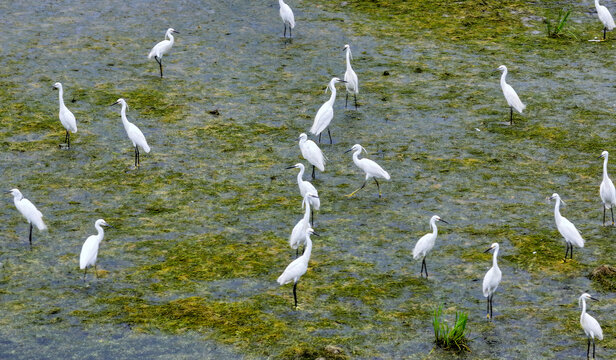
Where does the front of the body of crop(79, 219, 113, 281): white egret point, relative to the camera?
to the viewer's right

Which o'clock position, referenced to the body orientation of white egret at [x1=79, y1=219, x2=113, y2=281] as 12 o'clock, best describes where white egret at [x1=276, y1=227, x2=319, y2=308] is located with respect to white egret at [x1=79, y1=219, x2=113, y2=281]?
white egret at [x1=276, y1=227, x2=319, y2=308] is roughly at 1 o'clock from white egret at [x1=79, y1=219, x2=113, y2=281].

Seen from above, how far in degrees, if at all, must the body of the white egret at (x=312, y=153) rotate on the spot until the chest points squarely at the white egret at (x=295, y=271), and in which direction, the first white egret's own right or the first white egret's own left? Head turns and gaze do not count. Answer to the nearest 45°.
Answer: approximately 90° to the first white egret's own left

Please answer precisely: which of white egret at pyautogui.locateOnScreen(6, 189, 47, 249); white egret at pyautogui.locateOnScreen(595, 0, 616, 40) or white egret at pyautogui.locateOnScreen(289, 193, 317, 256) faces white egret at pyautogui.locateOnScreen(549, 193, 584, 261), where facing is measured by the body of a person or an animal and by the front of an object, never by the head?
white egret at pyautogui.locateOnScreen(289, 193, 317, 256)

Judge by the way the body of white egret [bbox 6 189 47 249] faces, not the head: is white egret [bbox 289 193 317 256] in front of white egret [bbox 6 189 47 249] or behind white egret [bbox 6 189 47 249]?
behind

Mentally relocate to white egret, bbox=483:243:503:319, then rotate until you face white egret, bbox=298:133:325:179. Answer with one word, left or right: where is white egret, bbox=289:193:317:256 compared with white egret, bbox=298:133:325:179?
left

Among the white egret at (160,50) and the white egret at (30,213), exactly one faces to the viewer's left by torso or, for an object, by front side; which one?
the white egret at (30,213)

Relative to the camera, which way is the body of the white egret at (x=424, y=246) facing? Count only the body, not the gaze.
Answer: to the viewer's right

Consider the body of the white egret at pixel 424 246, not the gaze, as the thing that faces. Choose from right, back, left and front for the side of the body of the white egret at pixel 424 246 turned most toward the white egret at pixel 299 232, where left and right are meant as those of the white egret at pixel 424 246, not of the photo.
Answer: back

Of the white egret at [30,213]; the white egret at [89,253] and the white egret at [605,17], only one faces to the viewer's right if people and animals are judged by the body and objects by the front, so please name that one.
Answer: the white egret at [89,253]

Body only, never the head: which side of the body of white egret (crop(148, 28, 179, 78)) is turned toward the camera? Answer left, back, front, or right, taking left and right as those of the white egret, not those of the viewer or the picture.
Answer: right

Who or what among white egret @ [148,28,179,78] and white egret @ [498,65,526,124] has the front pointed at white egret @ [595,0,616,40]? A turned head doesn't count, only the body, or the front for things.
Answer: white egret @ [148,28,179,78]

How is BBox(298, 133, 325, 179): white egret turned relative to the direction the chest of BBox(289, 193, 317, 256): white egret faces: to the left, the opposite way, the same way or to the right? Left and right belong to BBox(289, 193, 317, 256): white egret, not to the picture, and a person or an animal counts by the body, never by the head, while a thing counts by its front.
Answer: the opposite way

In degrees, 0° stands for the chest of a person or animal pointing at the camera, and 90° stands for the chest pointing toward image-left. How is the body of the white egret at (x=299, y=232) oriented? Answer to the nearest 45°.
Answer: approximately 270°

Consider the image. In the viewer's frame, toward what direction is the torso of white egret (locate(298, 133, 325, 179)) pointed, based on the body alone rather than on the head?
to the viewer's left

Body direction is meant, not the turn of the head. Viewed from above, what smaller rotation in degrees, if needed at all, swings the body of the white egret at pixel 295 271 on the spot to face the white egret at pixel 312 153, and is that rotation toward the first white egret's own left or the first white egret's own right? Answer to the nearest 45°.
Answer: approximately 90° to the first white egret's own left

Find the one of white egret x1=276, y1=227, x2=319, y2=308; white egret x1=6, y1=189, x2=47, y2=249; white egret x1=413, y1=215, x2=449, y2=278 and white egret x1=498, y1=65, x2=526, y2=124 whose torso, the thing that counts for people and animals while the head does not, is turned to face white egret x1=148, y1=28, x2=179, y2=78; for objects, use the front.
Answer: white egret x1=498, y1=65, x2=526, y2=124

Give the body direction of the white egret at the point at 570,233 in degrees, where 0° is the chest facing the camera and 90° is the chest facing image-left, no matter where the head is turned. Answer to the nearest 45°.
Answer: approximately 90°
